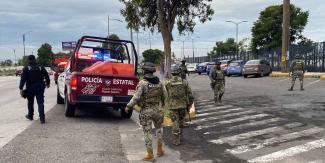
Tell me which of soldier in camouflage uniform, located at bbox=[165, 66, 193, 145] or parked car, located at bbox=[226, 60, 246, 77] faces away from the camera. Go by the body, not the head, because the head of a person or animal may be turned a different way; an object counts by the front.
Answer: the soldier in camouflage uniform

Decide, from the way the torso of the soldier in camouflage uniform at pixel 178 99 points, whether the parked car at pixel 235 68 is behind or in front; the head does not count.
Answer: in front

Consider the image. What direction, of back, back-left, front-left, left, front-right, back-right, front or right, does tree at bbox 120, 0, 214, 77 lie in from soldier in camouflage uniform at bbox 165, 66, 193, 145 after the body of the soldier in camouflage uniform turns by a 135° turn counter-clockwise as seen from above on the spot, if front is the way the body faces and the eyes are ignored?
back-right

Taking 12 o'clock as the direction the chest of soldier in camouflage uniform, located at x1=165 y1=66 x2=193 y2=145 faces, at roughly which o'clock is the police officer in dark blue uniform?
The police officer in dark blue uniform is roughly at 10 o'clock from the soldier in camouflage uniform.

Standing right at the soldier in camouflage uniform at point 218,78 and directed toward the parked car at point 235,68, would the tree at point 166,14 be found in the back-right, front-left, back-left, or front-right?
front-left

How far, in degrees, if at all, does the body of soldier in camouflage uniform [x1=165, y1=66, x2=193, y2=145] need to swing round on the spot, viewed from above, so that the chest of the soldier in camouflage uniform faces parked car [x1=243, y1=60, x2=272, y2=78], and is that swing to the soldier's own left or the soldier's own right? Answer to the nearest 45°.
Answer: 0° — they already face it

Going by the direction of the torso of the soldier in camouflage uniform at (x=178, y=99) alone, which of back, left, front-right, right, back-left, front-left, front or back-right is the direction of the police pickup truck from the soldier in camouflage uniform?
front-left

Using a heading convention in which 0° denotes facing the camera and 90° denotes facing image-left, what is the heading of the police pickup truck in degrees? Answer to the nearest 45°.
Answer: approximately 180°

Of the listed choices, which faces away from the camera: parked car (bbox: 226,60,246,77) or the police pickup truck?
the police pickup truck

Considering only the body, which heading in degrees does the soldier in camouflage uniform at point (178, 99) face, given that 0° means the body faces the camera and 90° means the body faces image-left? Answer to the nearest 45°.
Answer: approximately 180°

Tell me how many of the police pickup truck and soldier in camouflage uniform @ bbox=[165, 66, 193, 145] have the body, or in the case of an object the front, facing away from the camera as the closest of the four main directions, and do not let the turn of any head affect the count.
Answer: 2

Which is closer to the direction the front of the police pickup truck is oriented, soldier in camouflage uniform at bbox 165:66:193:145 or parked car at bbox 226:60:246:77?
the parked car
